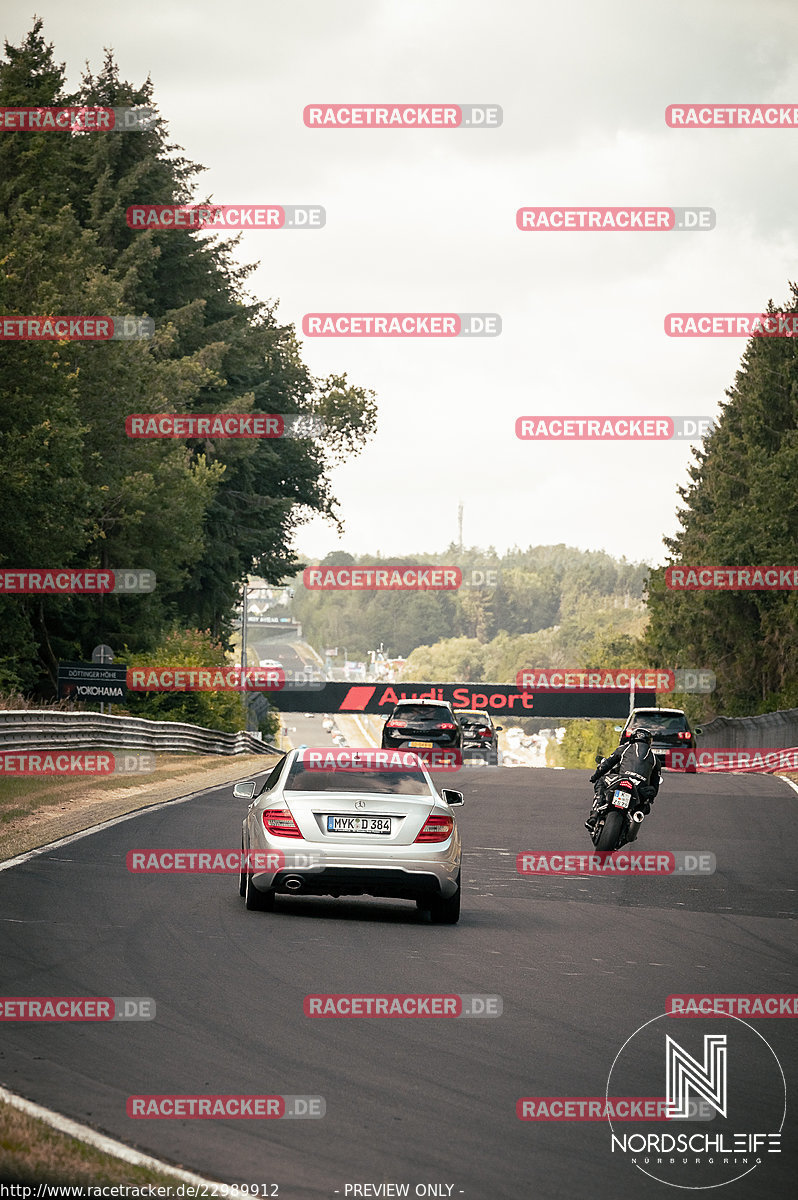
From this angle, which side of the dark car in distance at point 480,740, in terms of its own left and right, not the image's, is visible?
back

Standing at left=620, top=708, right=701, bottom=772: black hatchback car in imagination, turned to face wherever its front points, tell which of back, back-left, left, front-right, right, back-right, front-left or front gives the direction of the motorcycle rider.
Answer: back

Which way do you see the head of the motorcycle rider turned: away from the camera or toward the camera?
away from the camera

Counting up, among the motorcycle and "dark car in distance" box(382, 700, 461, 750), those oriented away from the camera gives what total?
2

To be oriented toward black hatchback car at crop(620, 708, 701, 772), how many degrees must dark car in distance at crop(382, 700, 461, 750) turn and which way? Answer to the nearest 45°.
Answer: approximately 90° to its right

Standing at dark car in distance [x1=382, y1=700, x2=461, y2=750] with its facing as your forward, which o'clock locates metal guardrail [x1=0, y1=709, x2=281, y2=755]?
The metal guardrail is roughly at 8 o'clock from the dark car in distance.

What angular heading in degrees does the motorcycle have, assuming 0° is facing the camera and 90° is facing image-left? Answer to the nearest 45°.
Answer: approximately 180°

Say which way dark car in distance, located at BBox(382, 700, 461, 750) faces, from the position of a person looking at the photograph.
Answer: facing away from the viewer

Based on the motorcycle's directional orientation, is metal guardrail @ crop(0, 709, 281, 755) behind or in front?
in front

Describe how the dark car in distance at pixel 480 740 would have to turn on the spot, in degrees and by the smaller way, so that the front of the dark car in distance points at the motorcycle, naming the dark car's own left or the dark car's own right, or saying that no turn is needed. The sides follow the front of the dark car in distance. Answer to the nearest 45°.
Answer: approximately 180°

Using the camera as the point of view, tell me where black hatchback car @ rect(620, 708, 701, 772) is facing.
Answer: facing away from the viewer

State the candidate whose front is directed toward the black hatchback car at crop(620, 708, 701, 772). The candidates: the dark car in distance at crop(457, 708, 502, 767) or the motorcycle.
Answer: the motorcycle
